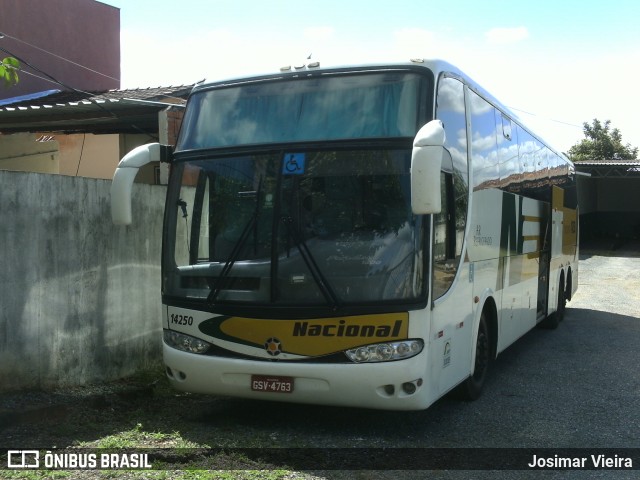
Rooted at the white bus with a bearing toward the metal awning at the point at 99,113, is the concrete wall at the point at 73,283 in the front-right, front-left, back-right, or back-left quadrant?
front-left

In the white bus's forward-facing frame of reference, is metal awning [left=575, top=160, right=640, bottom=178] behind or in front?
behind

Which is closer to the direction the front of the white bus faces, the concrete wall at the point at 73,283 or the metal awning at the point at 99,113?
the concrete wall

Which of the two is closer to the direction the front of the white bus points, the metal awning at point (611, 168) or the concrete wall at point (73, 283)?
the concrete wall

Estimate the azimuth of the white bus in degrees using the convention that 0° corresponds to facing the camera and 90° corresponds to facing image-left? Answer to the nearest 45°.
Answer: approximately 45°

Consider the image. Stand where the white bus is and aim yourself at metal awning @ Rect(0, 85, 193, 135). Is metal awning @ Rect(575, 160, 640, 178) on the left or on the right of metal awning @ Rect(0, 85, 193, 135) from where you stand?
right

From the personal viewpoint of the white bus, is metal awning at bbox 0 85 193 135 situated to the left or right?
on its right
